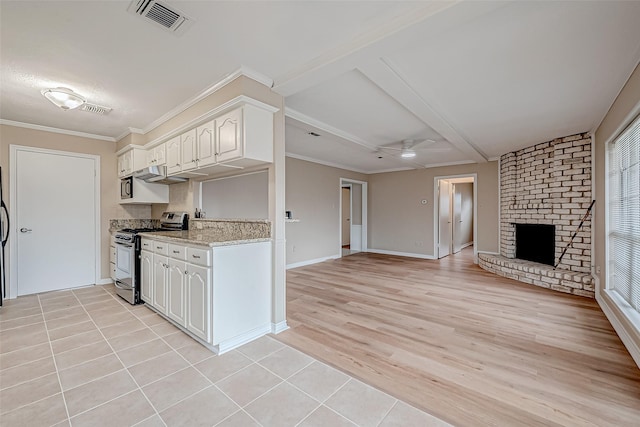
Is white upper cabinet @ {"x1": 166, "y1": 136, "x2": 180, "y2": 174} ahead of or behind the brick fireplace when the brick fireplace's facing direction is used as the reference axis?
ahead

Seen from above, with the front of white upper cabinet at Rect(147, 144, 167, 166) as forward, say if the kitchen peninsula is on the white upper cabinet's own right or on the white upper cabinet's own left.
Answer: on the white upper cabinet's own left

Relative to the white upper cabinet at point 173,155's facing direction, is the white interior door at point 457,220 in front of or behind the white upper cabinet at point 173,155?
behind

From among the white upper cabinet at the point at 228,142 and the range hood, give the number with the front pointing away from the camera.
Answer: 0

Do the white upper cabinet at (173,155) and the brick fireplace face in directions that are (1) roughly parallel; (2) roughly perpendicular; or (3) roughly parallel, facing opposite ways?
roughly perpendicular

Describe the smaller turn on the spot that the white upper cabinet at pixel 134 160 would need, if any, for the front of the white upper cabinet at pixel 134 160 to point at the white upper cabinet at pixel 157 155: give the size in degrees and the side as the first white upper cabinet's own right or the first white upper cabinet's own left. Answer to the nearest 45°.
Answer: approximately 90° to the first white upper cabinet's own left
